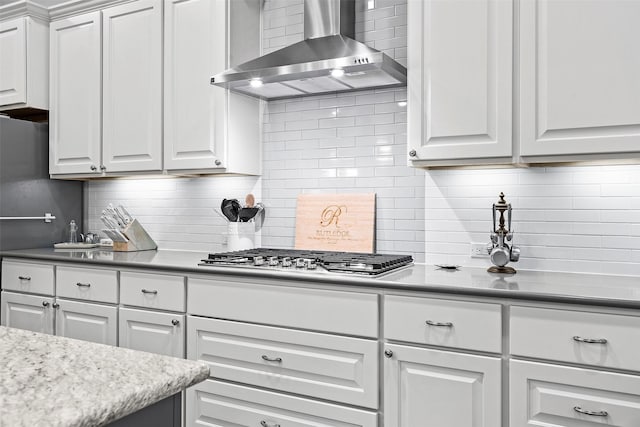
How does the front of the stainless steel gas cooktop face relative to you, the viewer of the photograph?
facing the viewer

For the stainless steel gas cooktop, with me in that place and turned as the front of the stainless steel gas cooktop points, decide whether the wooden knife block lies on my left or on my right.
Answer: on my right

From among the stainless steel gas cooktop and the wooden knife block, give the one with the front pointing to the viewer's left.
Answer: the wooden knife block

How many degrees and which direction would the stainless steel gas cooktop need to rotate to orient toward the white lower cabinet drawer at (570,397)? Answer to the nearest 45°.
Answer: approximately 45° to its left

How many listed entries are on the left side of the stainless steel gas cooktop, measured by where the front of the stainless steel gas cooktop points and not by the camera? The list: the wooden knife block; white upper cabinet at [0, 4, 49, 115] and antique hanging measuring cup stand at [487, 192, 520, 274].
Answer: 1

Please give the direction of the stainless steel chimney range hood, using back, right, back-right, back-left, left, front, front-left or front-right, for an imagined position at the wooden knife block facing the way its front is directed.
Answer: back-left

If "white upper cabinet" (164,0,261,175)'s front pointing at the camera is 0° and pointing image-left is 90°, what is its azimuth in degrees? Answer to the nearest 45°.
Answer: approximately 45°

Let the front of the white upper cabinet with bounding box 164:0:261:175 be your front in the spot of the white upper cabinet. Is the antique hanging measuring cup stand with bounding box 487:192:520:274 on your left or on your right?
on your left

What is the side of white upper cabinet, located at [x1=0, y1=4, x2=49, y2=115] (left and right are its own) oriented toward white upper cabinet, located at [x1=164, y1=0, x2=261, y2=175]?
left

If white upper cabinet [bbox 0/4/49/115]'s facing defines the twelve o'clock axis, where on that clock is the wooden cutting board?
The wooden cutting board is roughly at 9 o'clock from the white upper cabinet.

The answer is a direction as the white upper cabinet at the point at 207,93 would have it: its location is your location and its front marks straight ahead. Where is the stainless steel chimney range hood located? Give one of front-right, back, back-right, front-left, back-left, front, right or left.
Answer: left
